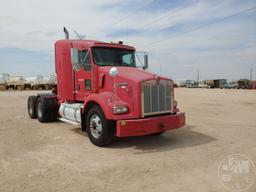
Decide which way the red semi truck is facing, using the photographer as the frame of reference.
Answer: facing the viewer and to the right of the viewer
